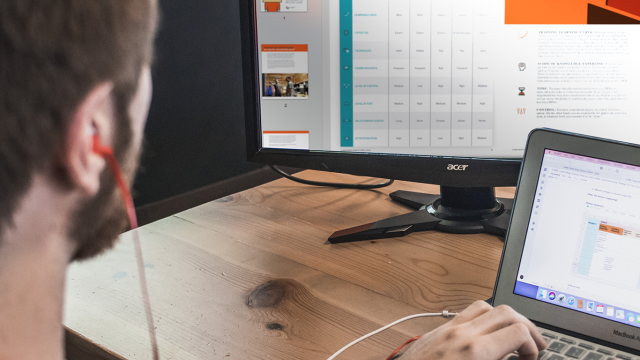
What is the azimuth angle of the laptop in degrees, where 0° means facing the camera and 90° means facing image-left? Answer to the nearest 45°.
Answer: approximately 45°

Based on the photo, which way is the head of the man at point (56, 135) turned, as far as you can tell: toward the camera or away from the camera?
away from the camera
